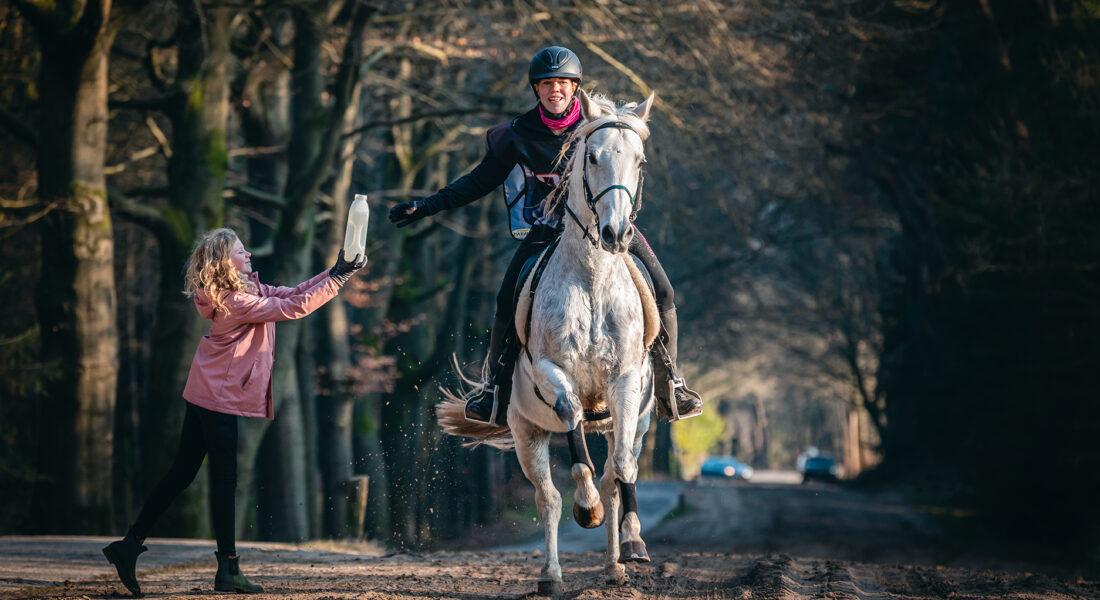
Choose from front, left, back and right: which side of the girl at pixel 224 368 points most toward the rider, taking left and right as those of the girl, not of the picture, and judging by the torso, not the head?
front

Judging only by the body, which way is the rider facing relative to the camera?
toward the camera

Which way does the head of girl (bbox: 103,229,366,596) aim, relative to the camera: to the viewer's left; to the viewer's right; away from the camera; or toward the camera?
to the viewer's right

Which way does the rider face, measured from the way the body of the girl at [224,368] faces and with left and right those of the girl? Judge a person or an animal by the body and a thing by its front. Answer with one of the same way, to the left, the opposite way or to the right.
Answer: to the right

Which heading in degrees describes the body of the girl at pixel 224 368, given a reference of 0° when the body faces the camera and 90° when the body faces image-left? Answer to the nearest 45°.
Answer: approximately 270°

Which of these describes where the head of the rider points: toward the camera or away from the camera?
toward the camera

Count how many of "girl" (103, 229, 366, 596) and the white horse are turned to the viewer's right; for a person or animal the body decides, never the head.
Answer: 1

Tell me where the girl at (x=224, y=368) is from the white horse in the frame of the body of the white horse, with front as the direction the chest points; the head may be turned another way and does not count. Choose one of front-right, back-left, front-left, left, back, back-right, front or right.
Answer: right

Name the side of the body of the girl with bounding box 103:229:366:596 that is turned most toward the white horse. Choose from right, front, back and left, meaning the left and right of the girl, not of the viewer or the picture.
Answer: front

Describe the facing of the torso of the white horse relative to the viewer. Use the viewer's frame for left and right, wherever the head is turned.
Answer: facing the viewer

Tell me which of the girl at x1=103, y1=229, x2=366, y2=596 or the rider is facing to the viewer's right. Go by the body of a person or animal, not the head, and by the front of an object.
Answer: the girl
